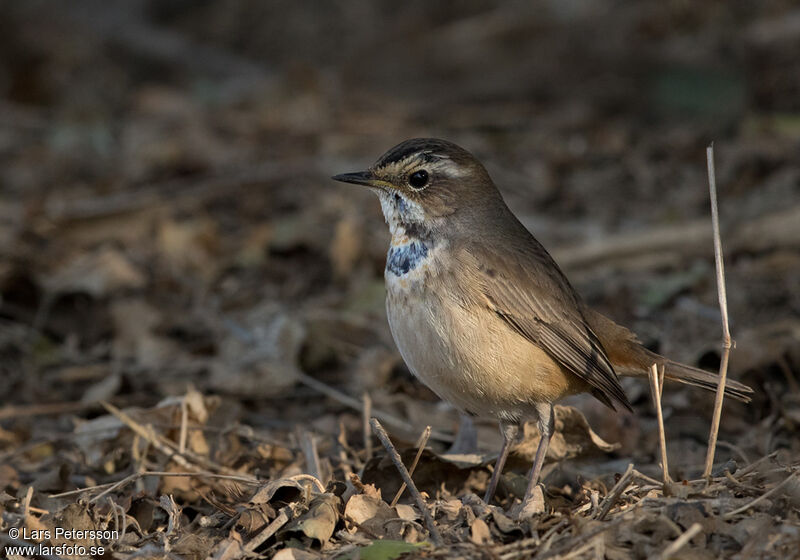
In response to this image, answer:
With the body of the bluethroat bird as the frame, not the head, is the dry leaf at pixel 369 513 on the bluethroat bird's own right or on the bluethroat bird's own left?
on the bluethroat bird's own left

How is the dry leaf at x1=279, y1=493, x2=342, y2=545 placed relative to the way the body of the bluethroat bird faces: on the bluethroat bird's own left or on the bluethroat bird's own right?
on the bluethroat bird's own left

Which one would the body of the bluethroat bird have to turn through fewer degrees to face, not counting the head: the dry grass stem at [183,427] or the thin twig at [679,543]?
the dry grass stem

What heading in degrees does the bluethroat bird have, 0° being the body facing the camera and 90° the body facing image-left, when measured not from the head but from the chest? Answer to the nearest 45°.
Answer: approximately 90°

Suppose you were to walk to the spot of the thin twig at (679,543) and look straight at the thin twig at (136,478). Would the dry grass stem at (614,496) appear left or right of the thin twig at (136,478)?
right

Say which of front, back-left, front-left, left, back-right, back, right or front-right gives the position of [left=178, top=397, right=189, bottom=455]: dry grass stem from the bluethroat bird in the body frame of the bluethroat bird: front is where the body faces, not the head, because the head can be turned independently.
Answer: front

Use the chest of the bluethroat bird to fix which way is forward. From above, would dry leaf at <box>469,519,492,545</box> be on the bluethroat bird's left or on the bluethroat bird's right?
on the bluethroat bird's left

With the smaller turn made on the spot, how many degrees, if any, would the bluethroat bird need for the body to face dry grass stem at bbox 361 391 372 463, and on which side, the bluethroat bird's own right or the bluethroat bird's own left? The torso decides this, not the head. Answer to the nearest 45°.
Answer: approximately 45° to the bluethroat bird's own right
